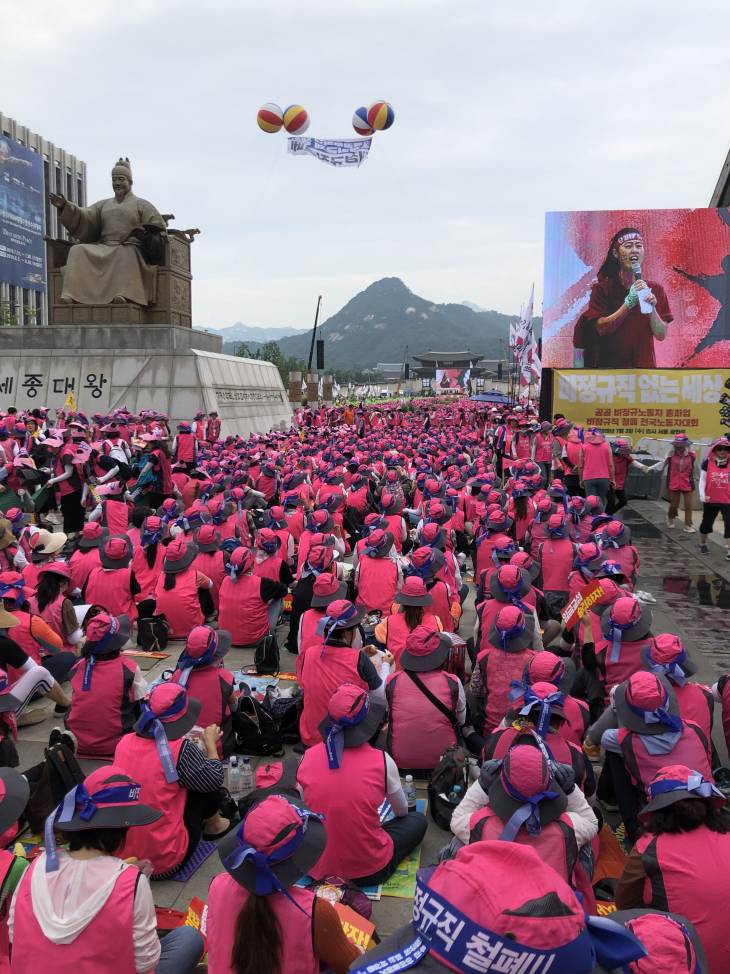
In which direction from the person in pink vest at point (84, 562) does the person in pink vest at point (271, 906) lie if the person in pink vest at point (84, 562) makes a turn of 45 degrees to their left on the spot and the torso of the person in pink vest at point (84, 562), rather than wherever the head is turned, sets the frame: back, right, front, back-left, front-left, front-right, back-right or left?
back

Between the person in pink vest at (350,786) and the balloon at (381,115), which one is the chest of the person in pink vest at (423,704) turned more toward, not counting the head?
the balloon

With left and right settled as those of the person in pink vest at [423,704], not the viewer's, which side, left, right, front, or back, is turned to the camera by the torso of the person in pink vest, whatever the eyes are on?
back

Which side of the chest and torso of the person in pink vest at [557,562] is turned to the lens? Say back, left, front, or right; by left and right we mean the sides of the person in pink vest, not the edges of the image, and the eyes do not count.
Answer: back

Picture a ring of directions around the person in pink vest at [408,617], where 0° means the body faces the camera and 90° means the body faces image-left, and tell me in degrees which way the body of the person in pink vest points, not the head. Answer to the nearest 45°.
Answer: approximately 180°

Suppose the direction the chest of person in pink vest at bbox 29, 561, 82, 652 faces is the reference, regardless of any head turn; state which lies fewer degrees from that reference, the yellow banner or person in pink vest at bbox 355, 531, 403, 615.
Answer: the yellow banner

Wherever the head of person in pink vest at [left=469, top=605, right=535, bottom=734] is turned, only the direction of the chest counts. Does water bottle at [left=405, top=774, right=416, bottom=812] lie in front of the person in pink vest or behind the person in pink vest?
behind

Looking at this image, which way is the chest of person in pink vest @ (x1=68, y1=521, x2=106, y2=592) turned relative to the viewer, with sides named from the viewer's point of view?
facing away from the viewer and to the right of the viewer

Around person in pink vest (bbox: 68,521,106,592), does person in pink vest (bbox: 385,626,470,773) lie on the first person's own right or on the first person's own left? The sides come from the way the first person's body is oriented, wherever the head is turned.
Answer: on the first person's own right
